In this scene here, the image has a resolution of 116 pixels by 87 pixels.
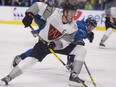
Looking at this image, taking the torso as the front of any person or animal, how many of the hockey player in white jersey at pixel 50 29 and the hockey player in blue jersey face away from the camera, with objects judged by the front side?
0
